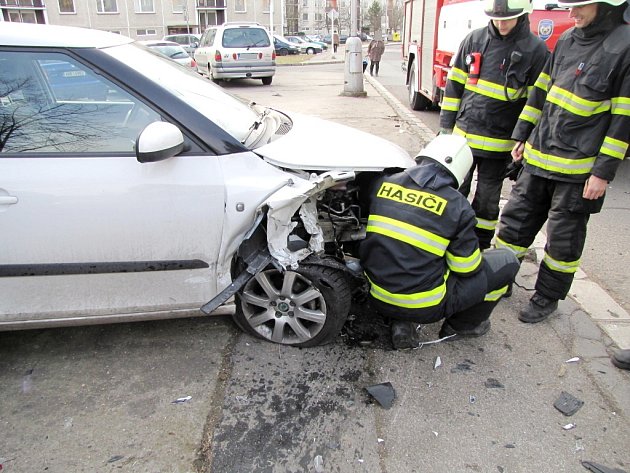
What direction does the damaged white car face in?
to the viewer's right

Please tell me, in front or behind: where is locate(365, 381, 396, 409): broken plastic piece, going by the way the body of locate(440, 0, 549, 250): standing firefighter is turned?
in front

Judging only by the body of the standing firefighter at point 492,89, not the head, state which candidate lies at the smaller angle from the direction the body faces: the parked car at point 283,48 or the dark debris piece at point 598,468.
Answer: the dark debris piece

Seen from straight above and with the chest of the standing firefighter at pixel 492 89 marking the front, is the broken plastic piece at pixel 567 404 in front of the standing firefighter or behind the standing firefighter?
in front

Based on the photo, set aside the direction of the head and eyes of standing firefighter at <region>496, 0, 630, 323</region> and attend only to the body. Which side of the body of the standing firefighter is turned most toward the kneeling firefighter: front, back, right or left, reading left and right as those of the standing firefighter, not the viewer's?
front

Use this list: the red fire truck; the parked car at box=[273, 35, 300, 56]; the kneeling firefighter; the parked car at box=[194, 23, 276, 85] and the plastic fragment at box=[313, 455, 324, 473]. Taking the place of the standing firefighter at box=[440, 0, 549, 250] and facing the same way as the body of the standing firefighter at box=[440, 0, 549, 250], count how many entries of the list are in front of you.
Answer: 2

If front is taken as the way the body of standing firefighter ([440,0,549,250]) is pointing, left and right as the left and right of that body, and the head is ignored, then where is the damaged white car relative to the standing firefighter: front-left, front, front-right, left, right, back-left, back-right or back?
front-right

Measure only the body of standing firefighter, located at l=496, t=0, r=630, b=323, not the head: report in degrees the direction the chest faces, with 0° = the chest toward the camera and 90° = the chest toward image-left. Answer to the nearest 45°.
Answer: approximately 45°

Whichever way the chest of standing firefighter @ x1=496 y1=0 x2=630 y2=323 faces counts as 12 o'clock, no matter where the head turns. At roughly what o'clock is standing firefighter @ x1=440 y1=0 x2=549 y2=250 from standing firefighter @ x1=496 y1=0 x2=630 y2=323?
standing firefighter @ x1=440 y1=0 x2=549 y2=250 is roughly at 3 o'clock from standing firefighter @ x1=496 y1=0 x2=630 y2=323.

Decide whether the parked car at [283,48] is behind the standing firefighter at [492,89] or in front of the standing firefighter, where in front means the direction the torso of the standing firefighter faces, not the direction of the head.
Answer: behind

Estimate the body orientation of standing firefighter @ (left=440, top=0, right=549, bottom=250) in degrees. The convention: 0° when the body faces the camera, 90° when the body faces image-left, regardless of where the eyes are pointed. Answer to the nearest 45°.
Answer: approximately 0°
